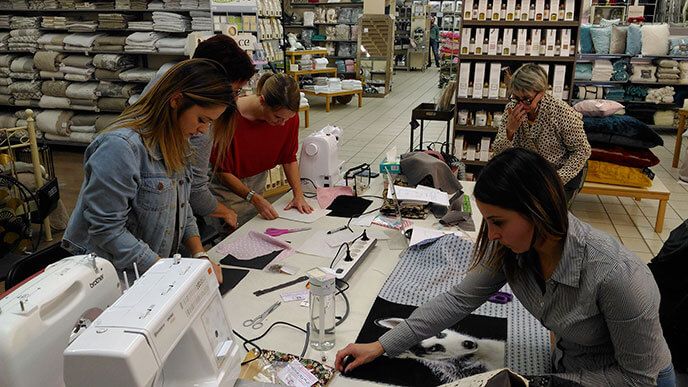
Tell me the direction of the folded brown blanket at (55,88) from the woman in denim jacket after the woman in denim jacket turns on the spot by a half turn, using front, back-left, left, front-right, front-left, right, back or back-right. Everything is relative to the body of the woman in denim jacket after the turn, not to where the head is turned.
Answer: front-right

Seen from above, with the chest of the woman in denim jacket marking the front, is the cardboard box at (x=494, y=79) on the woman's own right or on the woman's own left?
on the woman's own left

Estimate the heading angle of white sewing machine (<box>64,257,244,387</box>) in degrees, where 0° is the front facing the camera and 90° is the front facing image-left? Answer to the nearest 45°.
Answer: approximately 315°

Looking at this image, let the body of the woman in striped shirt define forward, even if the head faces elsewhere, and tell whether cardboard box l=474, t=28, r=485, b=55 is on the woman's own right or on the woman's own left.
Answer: on the woman's own right

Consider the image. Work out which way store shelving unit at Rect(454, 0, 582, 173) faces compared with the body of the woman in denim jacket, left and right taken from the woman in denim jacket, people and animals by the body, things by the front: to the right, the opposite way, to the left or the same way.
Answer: to the right

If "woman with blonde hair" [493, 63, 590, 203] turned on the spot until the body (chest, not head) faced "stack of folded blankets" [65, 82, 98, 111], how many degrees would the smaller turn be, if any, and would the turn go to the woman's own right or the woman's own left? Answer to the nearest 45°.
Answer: approximately 45° to the woman's own right

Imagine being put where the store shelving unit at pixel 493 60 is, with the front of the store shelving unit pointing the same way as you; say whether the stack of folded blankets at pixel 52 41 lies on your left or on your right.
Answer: on your right

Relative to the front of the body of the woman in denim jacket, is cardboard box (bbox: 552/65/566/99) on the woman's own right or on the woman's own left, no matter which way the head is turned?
on the woman's own left

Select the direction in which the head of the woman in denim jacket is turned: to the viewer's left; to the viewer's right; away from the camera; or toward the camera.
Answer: to the viewer's right

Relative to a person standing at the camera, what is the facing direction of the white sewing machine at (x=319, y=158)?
facing to the left of the viewer

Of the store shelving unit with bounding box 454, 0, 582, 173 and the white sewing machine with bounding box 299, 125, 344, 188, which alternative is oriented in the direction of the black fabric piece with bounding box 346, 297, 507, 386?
the store shelving unit
